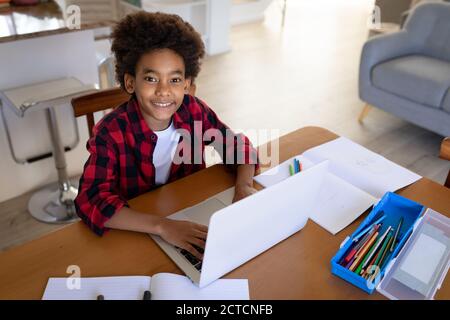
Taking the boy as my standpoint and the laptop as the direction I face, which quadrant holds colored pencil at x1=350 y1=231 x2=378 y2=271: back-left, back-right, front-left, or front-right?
front-left

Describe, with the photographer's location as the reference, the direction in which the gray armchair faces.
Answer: facing the viewer and to the left of the viewer

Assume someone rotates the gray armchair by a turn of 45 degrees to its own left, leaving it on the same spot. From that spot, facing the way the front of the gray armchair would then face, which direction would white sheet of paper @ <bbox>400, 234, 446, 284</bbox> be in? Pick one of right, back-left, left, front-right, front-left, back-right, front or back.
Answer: front

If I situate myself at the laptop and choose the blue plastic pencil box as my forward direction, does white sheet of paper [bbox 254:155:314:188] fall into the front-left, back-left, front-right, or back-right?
front-left

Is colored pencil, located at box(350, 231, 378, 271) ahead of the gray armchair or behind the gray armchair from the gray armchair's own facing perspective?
ahead

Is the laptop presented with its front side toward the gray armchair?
no

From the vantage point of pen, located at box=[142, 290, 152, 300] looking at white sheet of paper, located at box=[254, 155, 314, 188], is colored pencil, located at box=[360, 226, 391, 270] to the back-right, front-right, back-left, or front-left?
front-right

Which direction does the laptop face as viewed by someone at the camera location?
facing away from the viewer and to the left of the viewer

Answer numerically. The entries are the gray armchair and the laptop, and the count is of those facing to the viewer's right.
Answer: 0

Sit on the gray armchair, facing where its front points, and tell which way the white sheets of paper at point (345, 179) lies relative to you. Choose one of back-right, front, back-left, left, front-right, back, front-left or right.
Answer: front-left

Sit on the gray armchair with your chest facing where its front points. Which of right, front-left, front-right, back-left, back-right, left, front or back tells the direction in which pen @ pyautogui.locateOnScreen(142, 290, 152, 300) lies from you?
front-left

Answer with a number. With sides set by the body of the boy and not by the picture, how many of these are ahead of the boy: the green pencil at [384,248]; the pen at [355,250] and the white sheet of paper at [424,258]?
3

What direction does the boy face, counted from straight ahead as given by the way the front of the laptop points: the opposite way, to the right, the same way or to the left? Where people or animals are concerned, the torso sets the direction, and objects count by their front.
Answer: the opposite way

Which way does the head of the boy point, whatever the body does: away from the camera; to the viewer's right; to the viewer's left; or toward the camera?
toward the camera

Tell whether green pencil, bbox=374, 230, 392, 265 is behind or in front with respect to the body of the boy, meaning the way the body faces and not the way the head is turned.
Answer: in front

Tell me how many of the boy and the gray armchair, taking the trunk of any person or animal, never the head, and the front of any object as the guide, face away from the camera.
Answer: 0

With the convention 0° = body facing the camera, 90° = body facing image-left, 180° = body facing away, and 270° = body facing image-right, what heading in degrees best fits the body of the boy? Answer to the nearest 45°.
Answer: approximately 315°
